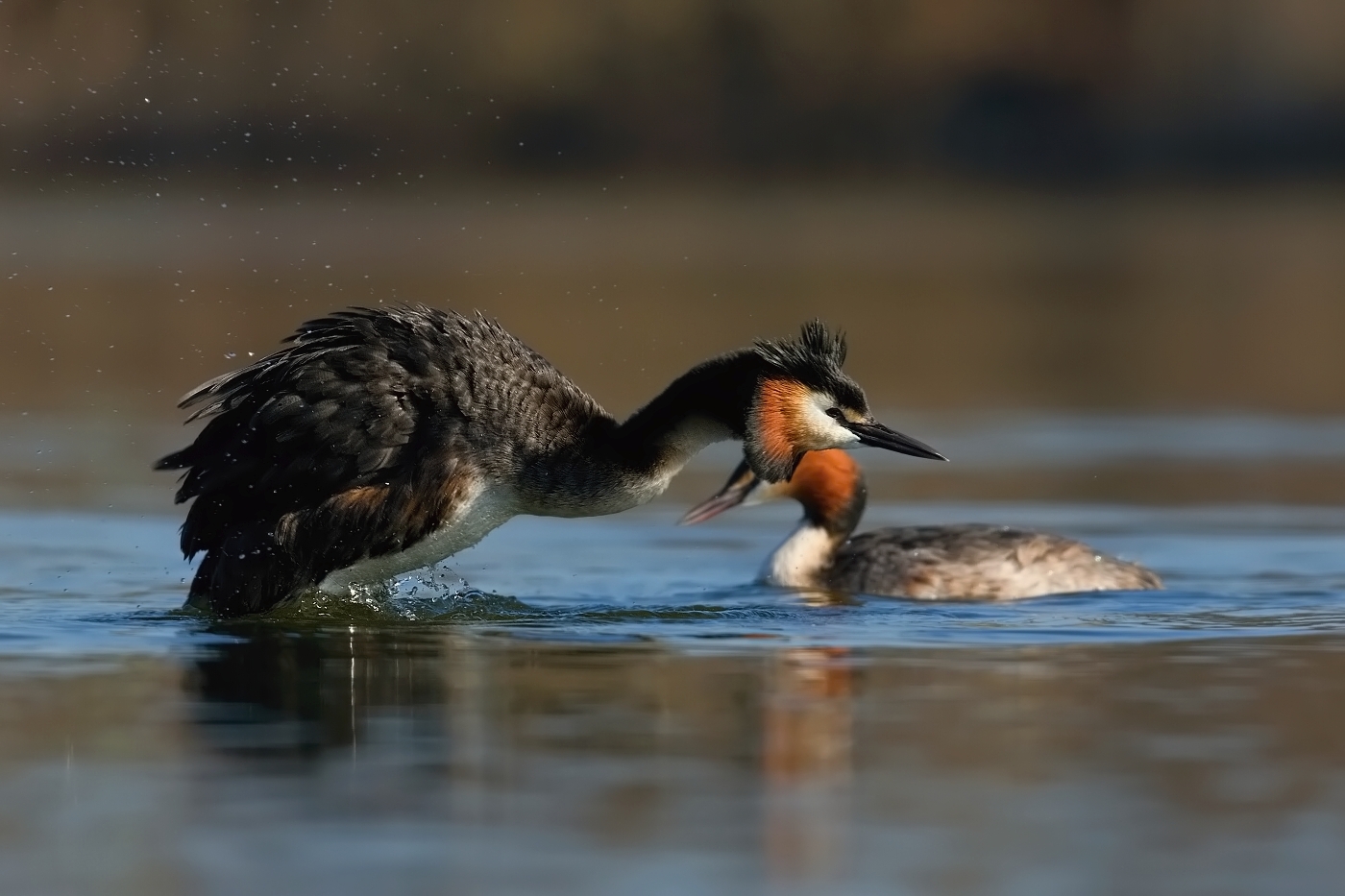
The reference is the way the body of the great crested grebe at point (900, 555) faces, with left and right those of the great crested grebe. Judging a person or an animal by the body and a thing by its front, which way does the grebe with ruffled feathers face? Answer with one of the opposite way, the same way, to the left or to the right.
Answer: the opposite way

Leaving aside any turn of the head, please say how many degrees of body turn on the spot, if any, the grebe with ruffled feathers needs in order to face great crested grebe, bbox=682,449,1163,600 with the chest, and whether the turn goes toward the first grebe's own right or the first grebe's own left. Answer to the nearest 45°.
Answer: approximately 45° to the first grebe's own left

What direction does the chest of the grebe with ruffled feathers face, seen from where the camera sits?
to the viewer's right

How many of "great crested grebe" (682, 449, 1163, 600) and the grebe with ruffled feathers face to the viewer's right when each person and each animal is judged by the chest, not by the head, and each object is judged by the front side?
1

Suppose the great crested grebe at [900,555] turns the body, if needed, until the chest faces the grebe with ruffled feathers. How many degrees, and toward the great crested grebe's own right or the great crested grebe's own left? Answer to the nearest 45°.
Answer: approximately 45° to the great crested grebe's own left

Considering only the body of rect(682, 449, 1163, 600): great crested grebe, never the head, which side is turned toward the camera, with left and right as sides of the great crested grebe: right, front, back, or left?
left
